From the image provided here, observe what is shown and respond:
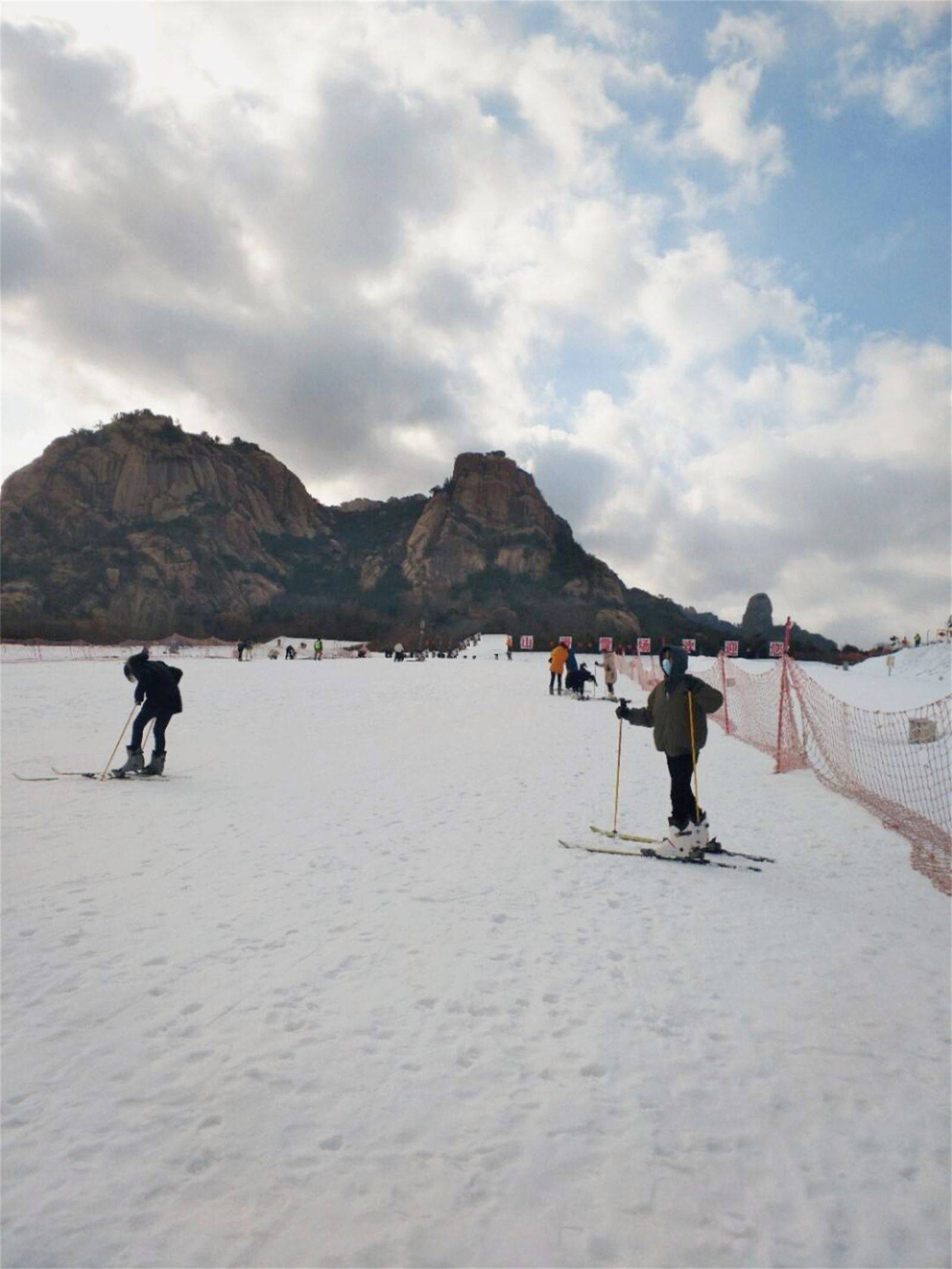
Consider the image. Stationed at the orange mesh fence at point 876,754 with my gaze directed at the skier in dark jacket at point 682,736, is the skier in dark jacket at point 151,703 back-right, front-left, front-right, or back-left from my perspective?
front-right

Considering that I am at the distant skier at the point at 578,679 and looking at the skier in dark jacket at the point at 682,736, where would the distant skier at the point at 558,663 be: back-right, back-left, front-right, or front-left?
back-right

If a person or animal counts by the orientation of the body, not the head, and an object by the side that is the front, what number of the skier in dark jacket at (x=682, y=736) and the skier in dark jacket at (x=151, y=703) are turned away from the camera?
0

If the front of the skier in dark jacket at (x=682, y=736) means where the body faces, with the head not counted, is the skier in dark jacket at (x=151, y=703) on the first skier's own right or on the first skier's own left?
on the first skier's own right

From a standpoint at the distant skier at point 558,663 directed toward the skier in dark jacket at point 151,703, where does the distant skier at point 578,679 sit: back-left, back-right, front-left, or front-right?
front-left

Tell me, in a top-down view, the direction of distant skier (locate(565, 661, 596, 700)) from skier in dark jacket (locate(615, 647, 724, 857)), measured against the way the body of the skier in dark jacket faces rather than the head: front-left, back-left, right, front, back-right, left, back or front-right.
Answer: back-right

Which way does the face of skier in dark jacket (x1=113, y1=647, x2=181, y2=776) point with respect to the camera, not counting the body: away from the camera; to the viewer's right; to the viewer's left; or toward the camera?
to the viewer's left

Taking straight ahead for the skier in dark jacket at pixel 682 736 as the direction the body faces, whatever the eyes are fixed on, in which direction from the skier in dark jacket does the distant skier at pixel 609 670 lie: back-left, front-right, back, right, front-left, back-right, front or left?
back-right

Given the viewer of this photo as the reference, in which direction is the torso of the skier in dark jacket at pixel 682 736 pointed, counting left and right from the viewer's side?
facing the viewer and to the left of the viewer

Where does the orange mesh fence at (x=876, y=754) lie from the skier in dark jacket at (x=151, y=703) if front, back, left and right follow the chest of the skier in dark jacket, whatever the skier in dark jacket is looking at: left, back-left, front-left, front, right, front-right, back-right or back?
back

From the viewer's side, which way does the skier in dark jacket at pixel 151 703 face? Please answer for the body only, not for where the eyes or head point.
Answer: to the viewer's left
